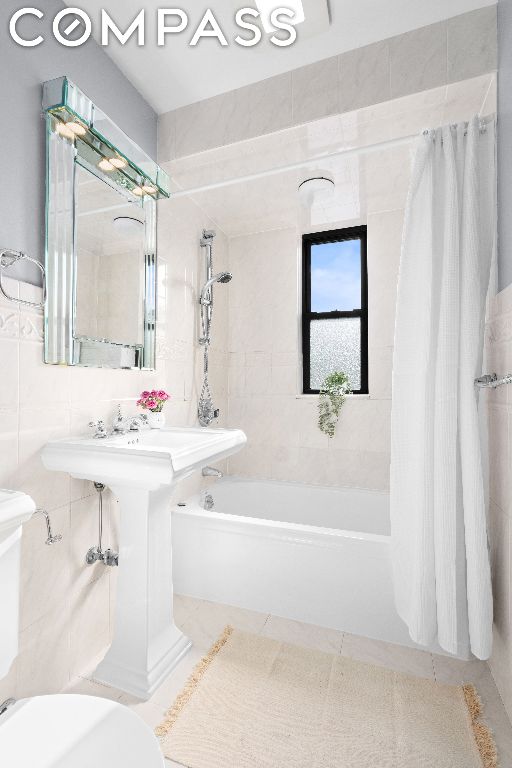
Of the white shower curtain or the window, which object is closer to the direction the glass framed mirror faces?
the white shower curtain

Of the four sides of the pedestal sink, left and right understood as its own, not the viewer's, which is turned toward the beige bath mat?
front

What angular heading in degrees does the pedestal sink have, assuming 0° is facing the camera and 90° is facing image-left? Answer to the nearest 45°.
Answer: approximately 315°

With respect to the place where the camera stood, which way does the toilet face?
facing the viewer and to the right of the viewer

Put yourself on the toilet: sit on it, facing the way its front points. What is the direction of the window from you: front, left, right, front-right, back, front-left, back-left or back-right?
left

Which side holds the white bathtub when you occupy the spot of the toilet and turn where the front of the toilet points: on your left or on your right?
on your left

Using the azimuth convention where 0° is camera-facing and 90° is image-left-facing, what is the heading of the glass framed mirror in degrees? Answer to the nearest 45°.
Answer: approximately 315°

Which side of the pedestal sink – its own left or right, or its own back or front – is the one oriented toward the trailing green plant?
left

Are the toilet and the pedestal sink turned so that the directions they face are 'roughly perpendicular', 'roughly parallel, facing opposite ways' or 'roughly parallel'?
roughly parallel

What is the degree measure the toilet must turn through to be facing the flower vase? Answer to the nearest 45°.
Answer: approximately 135° to its left
